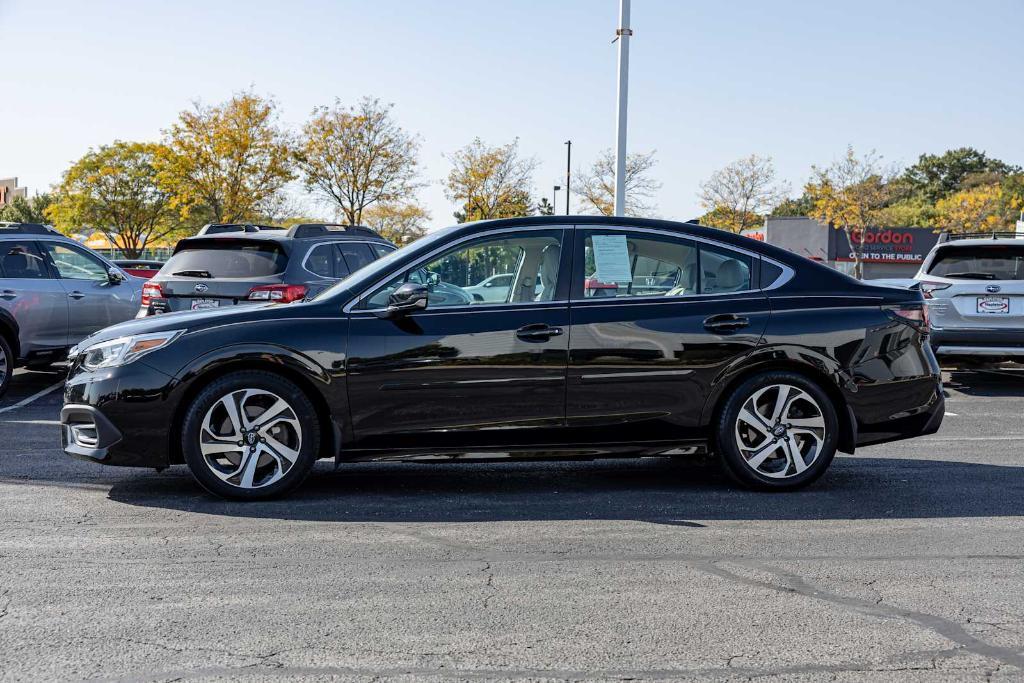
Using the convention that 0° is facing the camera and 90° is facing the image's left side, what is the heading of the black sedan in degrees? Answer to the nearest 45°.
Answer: approximately 90°

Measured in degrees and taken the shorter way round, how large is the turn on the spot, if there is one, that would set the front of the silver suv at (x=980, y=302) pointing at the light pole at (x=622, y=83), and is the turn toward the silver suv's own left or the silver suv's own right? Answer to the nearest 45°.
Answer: approximately 45° to the silver suv's own left

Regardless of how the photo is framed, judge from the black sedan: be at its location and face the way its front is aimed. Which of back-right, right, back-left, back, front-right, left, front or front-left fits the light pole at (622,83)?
right

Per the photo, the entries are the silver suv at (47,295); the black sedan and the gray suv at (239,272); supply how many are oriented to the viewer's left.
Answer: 1

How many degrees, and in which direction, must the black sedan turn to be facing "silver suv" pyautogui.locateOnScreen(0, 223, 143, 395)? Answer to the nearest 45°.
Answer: approximately 45° to its right

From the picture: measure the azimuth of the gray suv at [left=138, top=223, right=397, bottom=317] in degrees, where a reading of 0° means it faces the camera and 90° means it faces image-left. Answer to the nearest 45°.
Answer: approximately 225°

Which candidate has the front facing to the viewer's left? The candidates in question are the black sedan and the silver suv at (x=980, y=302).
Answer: the black sedan

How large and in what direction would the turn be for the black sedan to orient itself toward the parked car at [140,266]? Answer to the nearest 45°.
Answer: approximately 45° to its right

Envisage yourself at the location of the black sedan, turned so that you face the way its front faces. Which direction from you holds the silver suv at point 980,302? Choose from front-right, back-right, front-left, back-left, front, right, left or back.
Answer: back-right

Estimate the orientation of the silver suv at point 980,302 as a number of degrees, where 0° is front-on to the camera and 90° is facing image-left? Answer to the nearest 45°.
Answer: approximately 180°

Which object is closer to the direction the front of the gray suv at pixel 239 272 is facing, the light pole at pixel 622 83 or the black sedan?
the light pole
